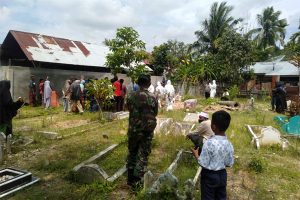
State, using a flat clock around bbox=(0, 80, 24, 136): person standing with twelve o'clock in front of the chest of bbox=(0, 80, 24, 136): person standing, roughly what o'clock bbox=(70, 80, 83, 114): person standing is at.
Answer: bbox=(70, 80, 83, 114): person standing is roughly at 10 o'clock from bbox=(0, 80, 24, 136): person standing.

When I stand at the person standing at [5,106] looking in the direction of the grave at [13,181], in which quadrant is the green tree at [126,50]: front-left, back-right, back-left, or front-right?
back-left

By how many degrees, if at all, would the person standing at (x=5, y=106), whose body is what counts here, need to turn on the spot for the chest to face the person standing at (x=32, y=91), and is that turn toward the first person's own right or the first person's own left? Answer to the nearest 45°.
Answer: approximately 90° to the first person's own left

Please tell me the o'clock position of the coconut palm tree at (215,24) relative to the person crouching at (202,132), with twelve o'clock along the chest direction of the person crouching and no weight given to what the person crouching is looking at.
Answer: The coconut palm tree is roughly at 3 o'clock from the person crouching.

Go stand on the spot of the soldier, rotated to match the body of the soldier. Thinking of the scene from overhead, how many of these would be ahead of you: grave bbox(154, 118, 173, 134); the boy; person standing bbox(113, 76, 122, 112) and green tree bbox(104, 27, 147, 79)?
3

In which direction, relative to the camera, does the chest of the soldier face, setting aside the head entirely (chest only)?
away from the camera

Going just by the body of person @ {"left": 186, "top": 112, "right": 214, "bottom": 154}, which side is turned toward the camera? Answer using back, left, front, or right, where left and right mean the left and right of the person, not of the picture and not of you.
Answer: left

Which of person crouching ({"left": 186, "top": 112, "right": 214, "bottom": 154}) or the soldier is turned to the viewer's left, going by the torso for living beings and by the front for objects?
the person crouching

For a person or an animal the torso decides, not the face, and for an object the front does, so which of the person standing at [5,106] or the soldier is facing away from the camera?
the soldier
